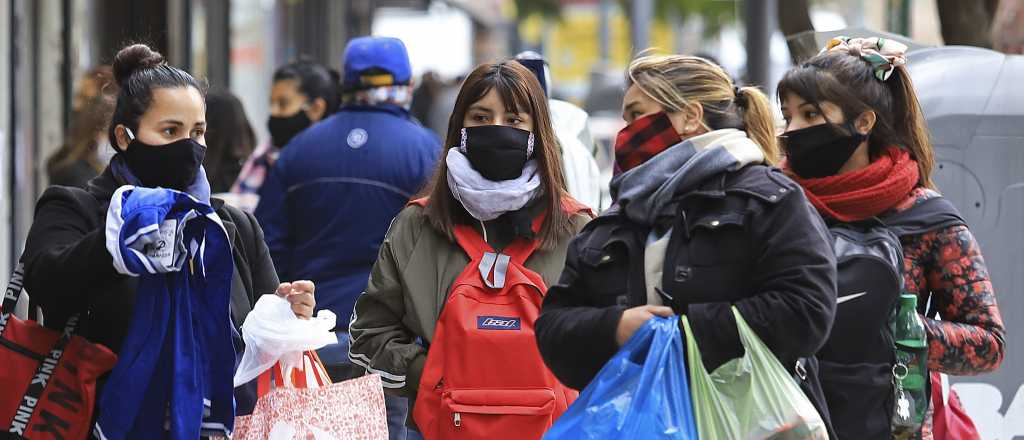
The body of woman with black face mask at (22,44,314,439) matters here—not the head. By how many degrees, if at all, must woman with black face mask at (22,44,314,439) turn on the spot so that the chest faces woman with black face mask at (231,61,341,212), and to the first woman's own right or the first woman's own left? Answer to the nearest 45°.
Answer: approximately 135° to the first woman's own left

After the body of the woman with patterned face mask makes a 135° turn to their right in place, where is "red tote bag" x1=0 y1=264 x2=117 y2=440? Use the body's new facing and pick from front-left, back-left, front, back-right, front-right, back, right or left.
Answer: left

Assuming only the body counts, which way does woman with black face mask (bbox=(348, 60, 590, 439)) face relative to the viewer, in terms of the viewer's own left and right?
facing the viewer

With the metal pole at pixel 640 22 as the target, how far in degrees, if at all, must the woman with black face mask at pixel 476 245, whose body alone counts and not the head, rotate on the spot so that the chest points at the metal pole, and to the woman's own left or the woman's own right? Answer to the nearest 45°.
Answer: approximately 180°

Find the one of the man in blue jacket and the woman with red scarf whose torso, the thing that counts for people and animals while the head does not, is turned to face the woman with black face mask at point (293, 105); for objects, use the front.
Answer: the man in blue jacket

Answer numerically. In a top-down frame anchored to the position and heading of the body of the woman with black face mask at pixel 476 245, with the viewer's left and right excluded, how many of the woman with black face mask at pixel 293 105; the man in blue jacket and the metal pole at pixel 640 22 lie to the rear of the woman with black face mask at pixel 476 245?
3

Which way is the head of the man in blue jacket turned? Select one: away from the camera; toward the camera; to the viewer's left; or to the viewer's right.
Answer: away from the camera

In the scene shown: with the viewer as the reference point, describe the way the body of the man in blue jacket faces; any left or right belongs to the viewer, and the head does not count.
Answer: facing away from the viewer

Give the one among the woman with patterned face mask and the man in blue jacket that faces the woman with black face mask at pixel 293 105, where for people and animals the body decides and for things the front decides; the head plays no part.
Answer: the man in blue jacket

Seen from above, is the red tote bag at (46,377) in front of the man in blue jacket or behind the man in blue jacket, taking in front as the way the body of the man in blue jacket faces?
behind

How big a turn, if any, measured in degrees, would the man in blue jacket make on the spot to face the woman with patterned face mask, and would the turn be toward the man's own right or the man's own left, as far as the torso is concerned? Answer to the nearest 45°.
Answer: approximately 180°

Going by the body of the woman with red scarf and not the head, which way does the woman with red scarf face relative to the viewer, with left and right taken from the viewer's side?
facing the viewer and to the left of the viewer

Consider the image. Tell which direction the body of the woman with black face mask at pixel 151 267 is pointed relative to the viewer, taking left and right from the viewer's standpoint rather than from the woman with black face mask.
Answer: facing the viewer and to the right of the viewer

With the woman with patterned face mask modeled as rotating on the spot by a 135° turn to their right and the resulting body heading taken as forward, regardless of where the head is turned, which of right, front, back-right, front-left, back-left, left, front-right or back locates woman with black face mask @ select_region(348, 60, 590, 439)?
front-left

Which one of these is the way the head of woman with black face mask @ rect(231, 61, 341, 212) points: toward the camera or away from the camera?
toward the camera

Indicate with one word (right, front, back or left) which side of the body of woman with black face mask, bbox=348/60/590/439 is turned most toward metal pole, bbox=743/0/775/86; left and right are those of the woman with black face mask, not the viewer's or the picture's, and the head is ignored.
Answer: back

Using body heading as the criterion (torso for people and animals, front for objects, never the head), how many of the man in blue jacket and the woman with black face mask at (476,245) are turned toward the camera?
1

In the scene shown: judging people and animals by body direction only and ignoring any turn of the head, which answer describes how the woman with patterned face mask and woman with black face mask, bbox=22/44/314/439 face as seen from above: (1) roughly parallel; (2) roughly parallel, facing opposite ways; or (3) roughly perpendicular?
roughly perpendicular

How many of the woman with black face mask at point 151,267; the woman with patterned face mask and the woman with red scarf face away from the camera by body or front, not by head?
0
